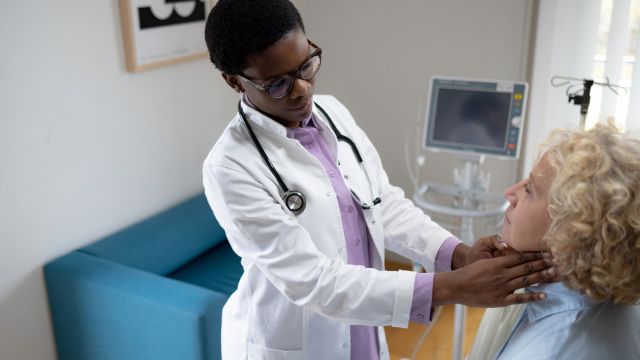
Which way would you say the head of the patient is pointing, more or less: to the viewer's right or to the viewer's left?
to the viewer's left

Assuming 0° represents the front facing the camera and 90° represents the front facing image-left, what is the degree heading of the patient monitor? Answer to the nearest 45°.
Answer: approximately 0°

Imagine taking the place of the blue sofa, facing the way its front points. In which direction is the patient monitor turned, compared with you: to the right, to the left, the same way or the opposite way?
to the right

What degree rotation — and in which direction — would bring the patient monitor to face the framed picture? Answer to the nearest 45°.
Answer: approximately 90° to its right

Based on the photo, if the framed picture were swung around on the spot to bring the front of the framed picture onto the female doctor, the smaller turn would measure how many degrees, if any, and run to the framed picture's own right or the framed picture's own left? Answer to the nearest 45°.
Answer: approximately 45° to the framed picture's own right

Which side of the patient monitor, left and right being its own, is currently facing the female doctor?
front

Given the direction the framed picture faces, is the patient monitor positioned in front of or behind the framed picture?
in front

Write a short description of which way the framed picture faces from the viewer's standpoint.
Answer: facing the viewer and to the right of the viewer
